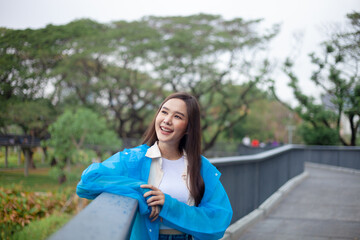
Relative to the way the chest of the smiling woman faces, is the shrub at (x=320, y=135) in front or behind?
behind

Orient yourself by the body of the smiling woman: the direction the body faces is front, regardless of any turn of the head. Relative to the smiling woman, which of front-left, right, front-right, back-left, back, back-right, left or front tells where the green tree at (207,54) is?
back

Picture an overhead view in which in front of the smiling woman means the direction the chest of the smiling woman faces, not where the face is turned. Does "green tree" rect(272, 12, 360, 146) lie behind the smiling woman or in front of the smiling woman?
behind

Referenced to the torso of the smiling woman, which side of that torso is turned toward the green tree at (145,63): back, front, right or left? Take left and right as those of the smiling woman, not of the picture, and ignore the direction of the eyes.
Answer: back

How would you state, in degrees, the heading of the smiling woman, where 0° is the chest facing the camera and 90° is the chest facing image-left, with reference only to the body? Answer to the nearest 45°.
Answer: approximately 0°

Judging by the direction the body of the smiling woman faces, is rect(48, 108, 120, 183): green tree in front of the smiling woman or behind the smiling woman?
behind

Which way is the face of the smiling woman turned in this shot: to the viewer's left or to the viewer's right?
to the viewer's left
